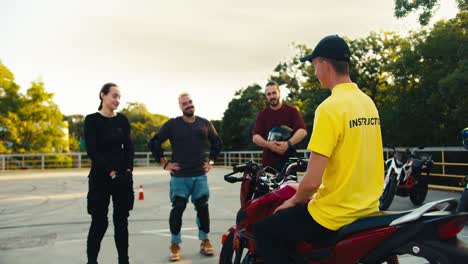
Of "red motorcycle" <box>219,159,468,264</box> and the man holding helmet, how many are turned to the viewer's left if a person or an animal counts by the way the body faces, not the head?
1

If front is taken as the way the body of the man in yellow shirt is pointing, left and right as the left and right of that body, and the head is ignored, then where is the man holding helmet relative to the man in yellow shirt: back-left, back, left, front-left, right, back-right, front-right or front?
front-right

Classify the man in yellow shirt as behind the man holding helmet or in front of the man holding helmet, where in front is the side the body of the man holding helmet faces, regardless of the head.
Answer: in front

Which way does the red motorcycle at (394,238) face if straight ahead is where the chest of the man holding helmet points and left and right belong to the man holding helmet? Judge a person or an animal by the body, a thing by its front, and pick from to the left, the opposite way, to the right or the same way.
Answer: to the right

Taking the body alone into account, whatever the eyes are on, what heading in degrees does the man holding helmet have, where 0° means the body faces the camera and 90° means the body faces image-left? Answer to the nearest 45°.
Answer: approximately 0°

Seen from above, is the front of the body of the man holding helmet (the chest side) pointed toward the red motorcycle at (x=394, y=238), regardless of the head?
yes

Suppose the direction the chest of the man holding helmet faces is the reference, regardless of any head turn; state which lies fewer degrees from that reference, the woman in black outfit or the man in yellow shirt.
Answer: the man in yellow shirt

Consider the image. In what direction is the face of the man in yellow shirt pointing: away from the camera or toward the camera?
away from the camera

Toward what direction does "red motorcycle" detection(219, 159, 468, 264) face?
to the viewer's left

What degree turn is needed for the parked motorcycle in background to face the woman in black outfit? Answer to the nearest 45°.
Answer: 0° — it already faces them
